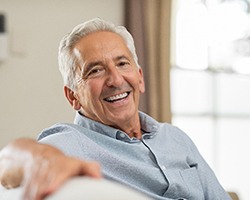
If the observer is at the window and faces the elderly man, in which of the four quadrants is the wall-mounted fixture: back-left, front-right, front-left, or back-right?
front-right

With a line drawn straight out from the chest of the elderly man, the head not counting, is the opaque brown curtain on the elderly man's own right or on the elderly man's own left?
on the elderly man's own left

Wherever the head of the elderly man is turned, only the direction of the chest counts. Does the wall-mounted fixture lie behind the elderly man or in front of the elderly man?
behind

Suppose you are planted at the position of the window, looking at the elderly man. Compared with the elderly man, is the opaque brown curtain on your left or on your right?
right

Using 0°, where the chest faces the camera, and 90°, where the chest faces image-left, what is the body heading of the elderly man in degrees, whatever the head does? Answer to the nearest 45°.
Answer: approximately 315°

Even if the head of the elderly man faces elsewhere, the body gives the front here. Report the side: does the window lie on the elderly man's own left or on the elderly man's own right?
on the elderly man's own left

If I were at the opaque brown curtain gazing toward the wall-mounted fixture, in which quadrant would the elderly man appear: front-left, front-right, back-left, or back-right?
front-left
